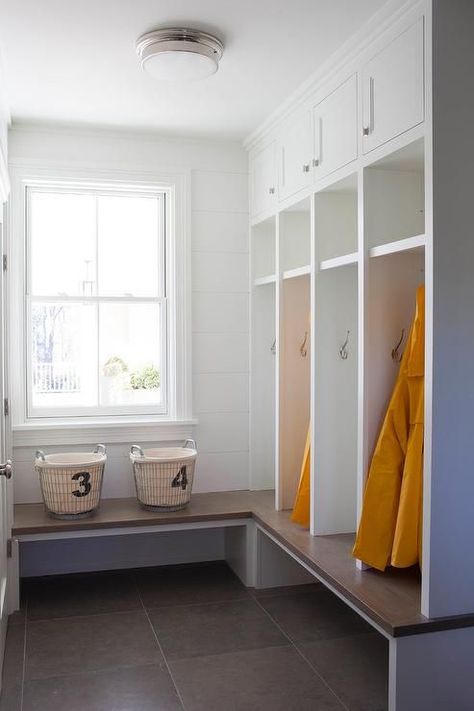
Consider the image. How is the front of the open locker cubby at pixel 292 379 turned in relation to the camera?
facing the viewer and to the left of the viewer

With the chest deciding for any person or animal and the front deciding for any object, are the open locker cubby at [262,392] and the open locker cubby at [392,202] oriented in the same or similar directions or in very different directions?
same or similar directions

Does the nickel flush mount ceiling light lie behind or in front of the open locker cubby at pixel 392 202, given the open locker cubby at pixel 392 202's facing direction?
in front

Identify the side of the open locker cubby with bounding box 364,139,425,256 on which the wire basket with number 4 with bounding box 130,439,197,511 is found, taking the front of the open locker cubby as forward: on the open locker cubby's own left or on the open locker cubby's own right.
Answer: on the open locker cubby's own right

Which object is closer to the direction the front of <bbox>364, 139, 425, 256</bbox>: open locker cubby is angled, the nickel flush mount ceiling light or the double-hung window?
the nickel flush mount ceiling light

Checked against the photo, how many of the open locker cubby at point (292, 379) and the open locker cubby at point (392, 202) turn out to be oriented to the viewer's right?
0

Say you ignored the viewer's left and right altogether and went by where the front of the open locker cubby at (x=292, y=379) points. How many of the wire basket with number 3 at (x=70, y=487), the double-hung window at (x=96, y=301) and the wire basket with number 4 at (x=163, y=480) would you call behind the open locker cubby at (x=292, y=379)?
0

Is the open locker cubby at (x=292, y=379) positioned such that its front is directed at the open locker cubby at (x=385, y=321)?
no

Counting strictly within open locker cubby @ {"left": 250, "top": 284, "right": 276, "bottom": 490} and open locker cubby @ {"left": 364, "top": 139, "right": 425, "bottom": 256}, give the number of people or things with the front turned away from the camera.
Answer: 0

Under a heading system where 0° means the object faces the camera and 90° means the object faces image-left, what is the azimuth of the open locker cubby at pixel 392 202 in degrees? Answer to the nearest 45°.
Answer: approximately 45°

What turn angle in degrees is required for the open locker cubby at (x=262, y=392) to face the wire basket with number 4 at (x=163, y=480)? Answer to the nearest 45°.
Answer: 0° — it already faces it

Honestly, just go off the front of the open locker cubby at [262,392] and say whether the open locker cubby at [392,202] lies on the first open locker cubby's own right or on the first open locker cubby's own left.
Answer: on the first open locker cubby's own left

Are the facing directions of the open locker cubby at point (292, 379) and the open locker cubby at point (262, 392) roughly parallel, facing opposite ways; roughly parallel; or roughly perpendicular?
roughly parallel

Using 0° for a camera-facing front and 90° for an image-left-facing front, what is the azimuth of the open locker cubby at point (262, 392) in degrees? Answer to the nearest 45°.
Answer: approximately 45°
